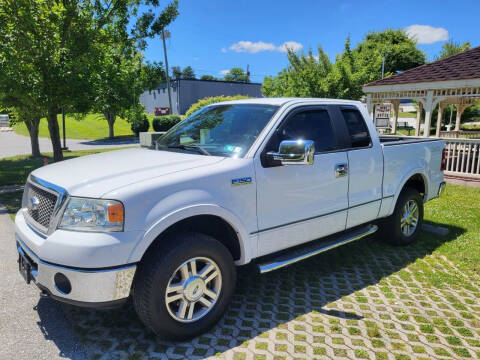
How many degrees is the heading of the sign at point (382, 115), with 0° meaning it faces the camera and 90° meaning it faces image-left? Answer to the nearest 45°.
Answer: approximately 0°

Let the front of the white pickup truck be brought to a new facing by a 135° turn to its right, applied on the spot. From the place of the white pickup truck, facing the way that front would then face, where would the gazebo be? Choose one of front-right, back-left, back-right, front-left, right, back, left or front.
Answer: front-right

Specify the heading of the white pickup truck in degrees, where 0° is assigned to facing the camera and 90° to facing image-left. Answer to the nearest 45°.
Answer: approximately 45°

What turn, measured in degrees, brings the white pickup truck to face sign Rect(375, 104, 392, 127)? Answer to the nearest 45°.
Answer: approximately 180°

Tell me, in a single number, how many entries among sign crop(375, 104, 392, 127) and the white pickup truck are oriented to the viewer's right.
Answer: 0

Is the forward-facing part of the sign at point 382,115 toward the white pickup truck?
yes
